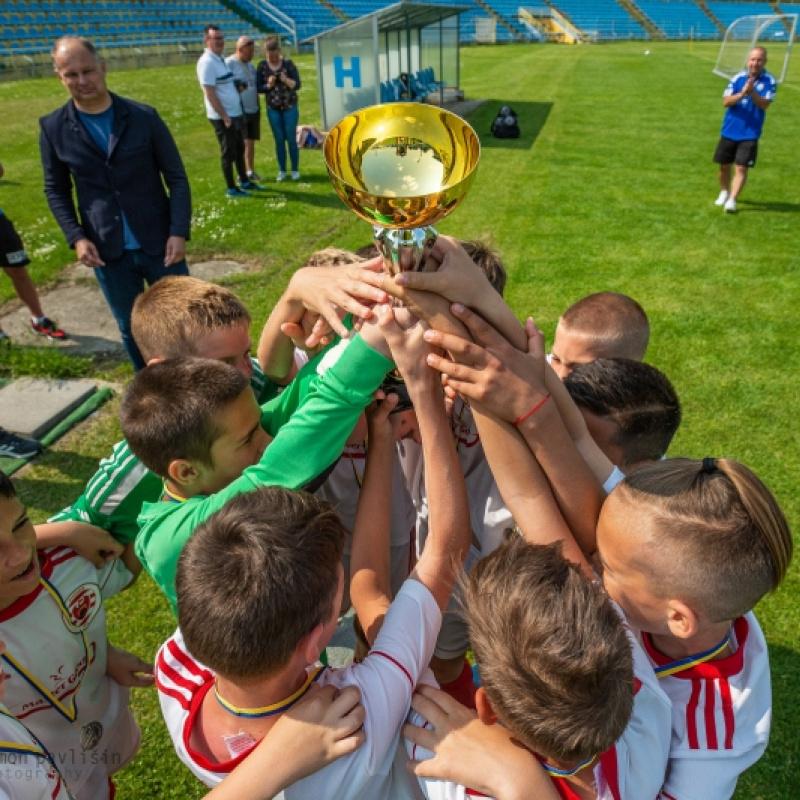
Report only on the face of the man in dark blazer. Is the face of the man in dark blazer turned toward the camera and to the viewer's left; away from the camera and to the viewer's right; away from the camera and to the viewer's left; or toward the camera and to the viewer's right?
toward the camera and to the viewer's right

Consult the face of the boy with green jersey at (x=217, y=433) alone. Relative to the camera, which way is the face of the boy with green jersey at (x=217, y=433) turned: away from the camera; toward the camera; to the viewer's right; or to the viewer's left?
to the viewer's right

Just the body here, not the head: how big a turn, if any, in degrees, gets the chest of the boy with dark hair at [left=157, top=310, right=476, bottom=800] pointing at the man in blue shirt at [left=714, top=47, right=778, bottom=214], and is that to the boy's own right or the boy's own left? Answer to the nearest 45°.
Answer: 0° — they already face them

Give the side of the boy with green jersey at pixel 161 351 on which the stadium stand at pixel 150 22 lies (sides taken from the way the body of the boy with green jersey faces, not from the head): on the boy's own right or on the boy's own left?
on the boy's own left

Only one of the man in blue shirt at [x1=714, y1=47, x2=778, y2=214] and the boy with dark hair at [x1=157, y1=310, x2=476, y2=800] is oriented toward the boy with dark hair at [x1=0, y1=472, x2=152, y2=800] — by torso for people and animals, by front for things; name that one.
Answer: the man in blue shirt

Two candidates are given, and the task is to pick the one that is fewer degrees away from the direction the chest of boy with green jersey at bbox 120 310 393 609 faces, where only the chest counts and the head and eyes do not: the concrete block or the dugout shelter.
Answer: the dugout shelter

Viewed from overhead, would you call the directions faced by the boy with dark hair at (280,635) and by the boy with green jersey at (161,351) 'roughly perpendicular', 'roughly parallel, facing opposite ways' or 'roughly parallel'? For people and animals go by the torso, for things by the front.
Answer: roughly perpendicular

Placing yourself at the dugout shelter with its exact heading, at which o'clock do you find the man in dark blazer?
The man in dark blazer is roughly at 2 o'clock from the dugout shelter.

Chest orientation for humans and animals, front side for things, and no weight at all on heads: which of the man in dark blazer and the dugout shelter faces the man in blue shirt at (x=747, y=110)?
the dugout shelter

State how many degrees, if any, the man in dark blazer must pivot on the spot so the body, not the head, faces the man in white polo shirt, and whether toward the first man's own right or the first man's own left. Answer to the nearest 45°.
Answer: approximately 180°

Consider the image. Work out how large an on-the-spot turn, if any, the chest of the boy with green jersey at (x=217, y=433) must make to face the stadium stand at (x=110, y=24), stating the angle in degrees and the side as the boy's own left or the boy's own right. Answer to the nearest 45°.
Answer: approximately 90° to the boy's own left

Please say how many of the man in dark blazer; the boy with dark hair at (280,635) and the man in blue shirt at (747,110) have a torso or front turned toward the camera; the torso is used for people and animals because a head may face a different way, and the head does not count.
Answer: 2

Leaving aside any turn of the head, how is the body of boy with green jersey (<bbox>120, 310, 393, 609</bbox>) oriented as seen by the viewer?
to the viewer's right

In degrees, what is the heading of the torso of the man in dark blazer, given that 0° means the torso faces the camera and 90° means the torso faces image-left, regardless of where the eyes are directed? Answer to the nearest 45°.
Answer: approximately 0°

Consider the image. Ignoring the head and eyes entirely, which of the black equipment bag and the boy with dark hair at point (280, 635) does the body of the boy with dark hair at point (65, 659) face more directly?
the boy with dark hair
